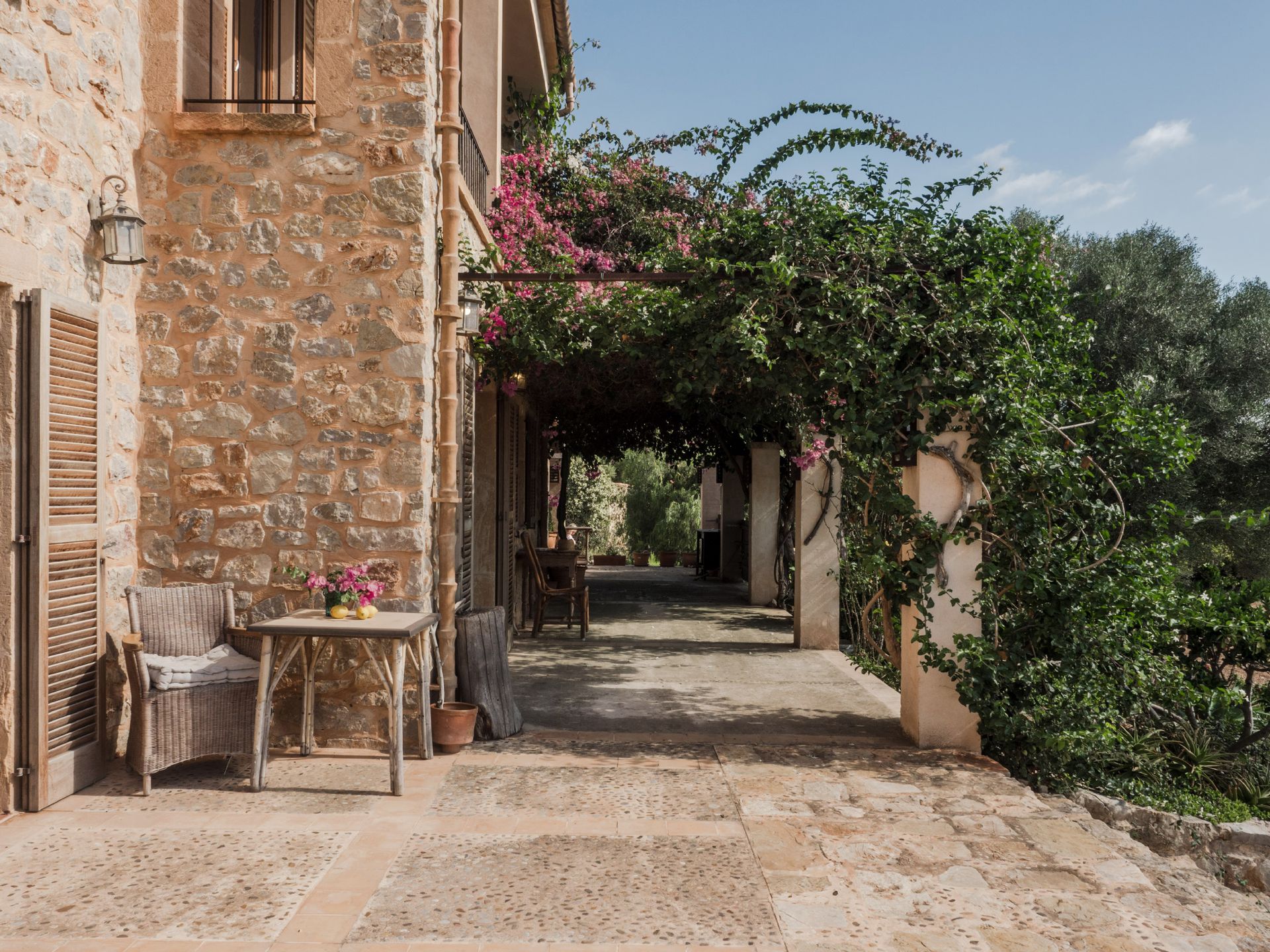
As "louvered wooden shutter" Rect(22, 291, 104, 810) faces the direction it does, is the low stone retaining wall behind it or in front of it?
in front

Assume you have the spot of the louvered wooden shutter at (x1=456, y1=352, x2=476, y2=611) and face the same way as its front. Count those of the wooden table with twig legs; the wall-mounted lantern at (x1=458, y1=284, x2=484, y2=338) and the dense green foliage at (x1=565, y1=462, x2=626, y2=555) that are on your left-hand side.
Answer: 1

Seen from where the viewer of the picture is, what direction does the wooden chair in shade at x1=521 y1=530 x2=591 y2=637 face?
facing to the right of the viewer

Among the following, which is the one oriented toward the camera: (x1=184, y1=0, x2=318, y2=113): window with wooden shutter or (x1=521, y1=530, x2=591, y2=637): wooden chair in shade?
the window with wooden shutter

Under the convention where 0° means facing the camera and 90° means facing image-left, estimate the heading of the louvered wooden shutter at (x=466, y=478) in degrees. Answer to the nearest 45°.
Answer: approximately 270°

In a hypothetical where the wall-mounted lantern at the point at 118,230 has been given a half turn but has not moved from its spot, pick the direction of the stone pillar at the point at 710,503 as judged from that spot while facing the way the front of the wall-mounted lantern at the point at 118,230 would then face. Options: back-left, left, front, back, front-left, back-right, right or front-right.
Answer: right

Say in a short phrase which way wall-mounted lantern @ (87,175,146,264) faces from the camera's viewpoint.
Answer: facing the viewer and to the right of the viewer

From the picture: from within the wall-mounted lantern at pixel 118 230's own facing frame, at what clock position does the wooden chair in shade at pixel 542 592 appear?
The wooden chair in shade is roughly at 9 o'clock from the wall-mounted lantern.

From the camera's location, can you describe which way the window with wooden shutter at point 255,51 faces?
facing the viewer

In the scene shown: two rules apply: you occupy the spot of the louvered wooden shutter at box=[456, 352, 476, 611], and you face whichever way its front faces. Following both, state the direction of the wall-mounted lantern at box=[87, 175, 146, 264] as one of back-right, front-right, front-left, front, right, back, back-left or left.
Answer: back-right

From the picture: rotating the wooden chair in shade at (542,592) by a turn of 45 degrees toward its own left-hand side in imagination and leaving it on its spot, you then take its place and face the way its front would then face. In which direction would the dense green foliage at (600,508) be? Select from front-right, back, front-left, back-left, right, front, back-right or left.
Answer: front-left

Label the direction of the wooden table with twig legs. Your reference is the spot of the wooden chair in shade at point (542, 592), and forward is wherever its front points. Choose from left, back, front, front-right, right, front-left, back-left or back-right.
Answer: right

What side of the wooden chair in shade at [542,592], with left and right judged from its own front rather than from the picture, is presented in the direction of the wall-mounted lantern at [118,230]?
right
